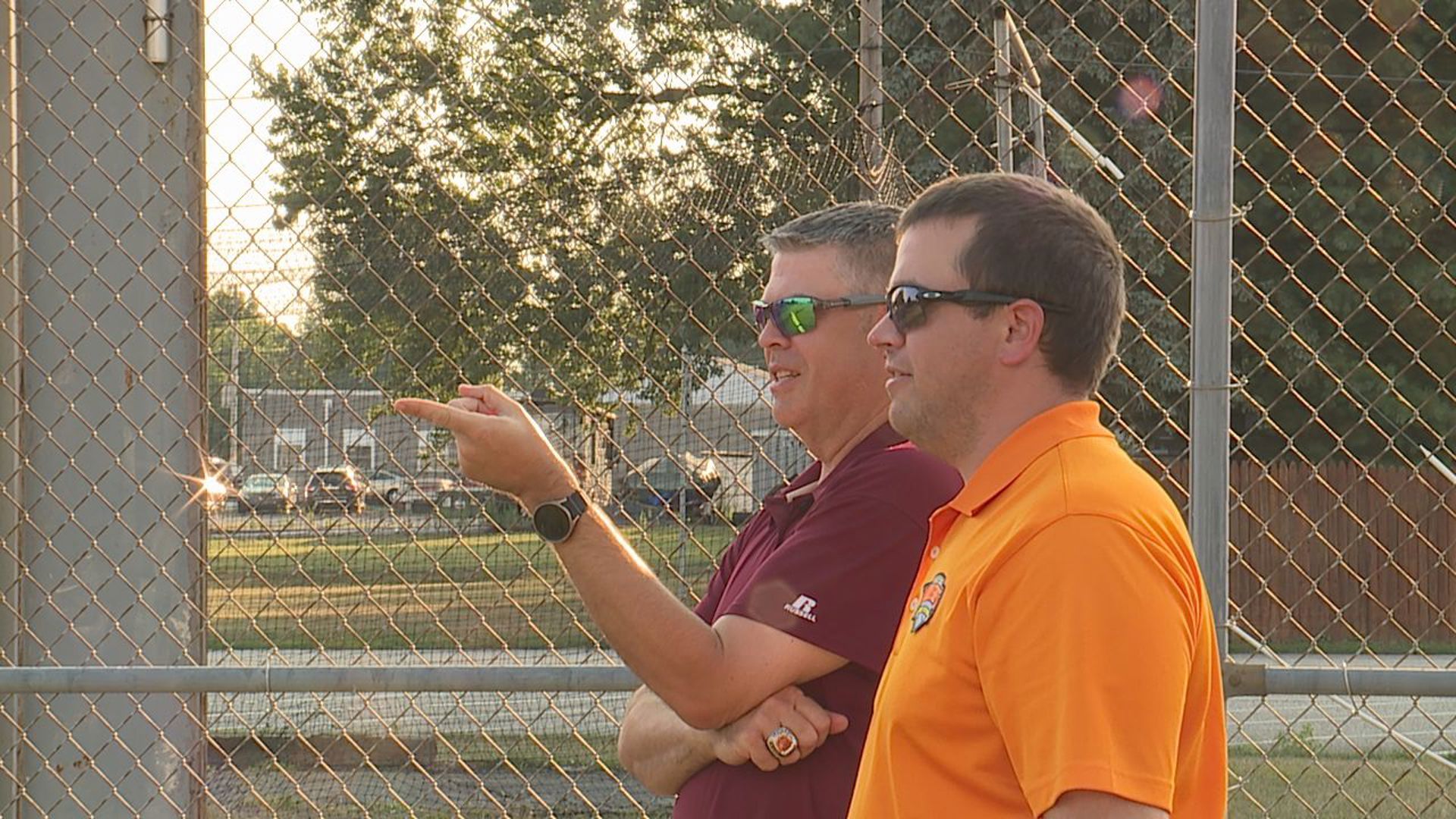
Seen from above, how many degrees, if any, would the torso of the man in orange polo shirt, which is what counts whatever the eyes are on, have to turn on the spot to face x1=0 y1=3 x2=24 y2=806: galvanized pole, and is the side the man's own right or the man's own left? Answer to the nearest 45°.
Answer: approximately 45° to the man's own right

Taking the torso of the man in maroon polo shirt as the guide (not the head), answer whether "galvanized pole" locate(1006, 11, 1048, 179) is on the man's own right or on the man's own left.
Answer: on the man's own right

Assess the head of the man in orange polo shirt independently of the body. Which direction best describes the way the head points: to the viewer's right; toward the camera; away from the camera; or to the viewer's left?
to the viewer's left

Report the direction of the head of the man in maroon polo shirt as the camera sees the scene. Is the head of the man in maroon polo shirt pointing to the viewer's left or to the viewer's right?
to the viewer's left

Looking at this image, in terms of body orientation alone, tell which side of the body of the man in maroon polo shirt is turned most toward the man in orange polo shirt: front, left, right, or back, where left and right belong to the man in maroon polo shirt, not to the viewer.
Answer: left

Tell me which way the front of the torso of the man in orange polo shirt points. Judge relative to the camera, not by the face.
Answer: to the viewer's left

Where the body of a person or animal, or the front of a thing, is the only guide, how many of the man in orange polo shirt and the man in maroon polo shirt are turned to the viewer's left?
2

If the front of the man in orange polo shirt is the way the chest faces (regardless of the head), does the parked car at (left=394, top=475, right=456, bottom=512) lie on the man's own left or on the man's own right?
on the man's own right

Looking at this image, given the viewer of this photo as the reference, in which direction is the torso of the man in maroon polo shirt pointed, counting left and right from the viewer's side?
facing to the left of the viewer

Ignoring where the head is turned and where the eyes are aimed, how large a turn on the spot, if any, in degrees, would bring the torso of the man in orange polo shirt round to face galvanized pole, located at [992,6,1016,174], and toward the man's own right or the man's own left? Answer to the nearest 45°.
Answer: approximately 90° to the man's own right
